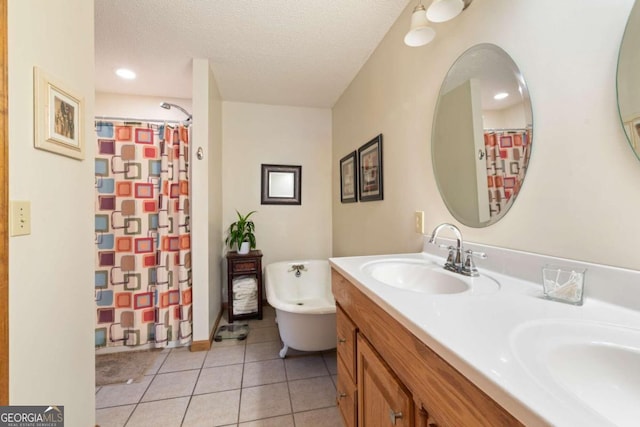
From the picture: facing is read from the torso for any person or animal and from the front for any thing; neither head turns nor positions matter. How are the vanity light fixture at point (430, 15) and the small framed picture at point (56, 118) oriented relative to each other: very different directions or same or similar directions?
very different directions

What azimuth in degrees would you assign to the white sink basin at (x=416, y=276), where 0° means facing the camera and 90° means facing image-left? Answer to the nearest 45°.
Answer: approximately 45°

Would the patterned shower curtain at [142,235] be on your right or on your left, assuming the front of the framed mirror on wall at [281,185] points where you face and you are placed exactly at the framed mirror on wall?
on your right

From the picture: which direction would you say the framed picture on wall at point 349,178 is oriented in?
to the viewer's left

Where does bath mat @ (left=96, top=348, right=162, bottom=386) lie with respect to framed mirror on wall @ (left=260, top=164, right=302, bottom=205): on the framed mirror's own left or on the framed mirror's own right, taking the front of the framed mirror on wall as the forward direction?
on the framed mirror's own right

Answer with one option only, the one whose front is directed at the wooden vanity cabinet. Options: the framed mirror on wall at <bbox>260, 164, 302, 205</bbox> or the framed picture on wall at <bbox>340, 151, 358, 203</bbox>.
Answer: the framed mirror on wall at <bbox>260, 164, 302, 205</bbox>

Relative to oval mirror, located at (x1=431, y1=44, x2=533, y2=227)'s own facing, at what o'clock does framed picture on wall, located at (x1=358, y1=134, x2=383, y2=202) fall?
The framed picture on wall is roughly at 3 o'clock from the oval mirror.

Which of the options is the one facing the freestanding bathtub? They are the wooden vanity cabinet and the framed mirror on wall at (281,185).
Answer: the framed mirror on wall

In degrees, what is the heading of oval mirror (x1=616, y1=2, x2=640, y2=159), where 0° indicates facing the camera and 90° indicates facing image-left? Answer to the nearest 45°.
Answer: approximately 45°
